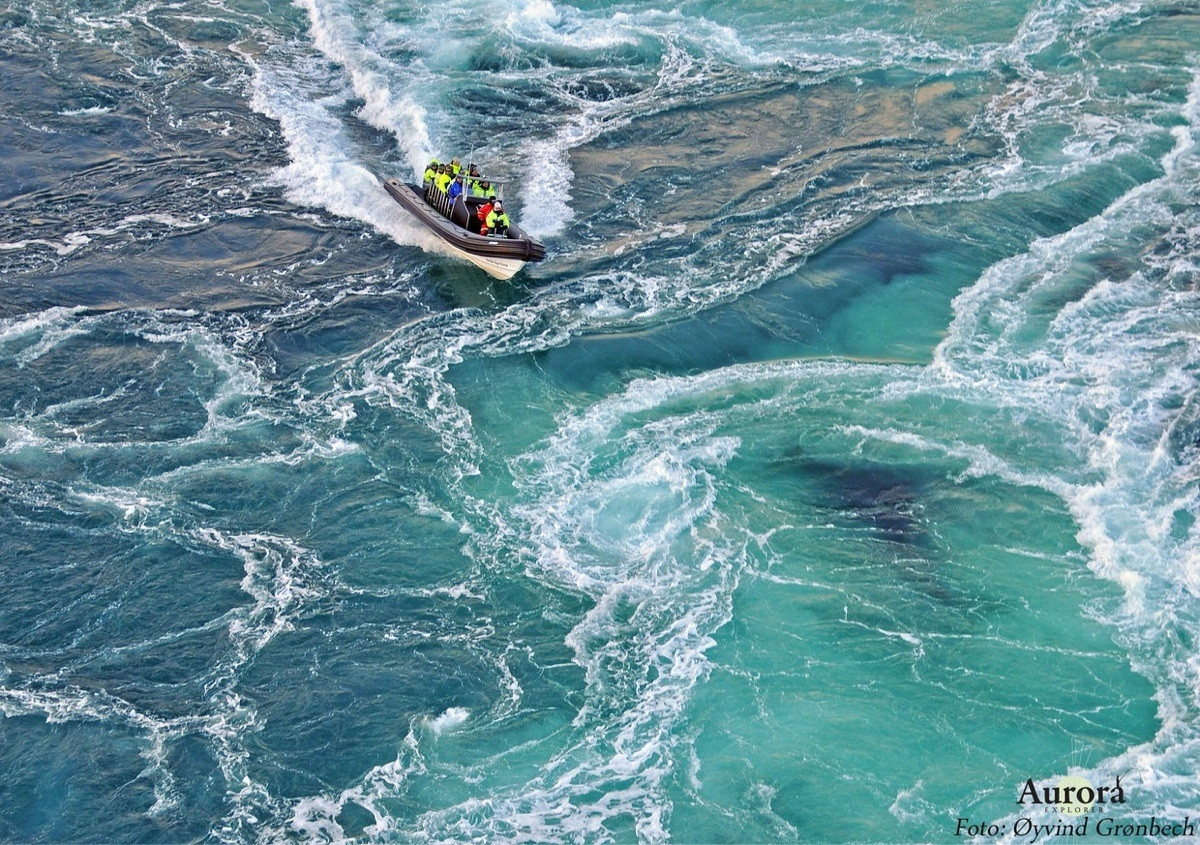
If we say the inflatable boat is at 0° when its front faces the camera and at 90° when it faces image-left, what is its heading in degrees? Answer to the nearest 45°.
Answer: approximately 315°
